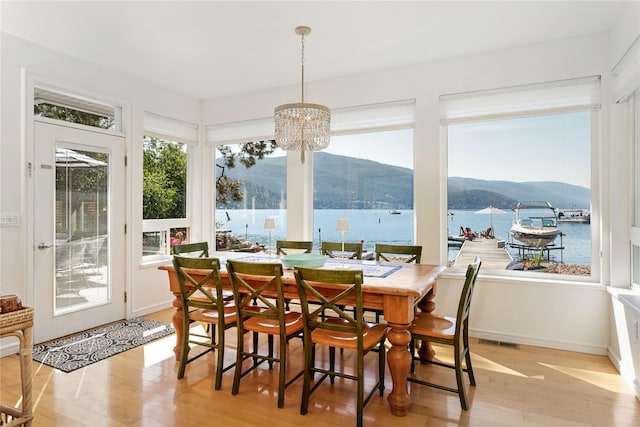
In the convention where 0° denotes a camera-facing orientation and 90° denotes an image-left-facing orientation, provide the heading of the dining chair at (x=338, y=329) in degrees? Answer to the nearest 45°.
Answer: approximately 225°

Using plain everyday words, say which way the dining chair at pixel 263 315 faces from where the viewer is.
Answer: facing away from the viewer and to the right of the viewer

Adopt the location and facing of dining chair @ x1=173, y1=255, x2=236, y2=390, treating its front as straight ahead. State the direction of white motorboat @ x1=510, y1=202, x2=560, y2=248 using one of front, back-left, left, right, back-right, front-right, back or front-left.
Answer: front-right

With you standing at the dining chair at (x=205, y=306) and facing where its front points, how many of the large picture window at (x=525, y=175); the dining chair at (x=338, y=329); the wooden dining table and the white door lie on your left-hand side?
1

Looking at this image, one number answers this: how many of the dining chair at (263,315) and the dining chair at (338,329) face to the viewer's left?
0

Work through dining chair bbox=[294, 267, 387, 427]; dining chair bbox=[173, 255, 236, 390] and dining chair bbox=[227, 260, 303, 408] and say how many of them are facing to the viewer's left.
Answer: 0

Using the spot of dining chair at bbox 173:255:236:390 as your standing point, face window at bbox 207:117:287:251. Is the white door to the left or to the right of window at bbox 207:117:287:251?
left

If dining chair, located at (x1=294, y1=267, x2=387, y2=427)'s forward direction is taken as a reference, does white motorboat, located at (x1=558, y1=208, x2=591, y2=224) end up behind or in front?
in front

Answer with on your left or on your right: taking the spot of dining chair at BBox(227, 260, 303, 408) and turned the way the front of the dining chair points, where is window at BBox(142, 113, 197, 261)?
on your left

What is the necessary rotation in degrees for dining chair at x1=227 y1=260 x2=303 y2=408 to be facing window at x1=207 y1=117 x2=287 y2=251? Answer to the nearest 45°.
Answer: approximately 45° to its left

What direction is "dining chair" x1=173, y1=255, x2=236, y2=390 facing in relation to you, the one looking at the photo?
facing away from the viewer and to the right of the viewer
